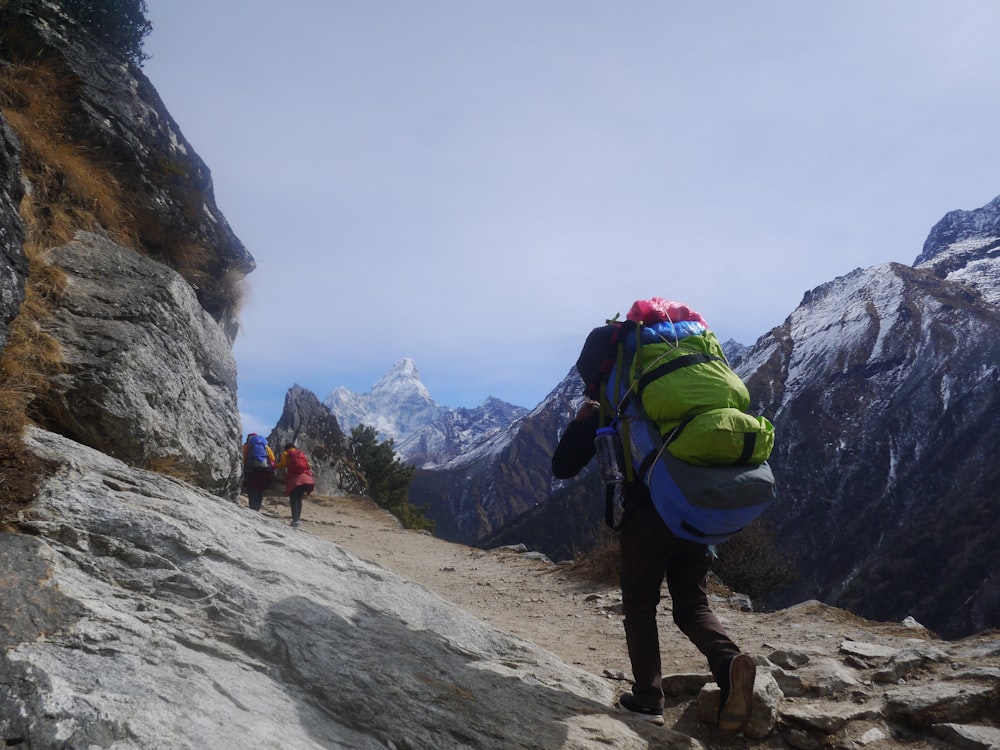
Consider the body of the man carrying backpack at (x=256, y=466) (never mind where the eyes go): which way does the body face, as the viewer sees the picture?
away from the camera

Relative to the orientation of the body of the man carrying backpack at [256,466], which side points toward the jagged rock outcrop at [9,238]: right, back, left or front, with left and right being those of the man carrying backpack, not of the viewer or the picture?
back

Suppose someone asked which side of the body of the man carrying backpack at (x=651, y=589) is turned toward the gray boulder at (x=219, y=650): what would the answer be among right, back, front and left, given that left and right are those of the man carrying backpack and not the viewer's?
left

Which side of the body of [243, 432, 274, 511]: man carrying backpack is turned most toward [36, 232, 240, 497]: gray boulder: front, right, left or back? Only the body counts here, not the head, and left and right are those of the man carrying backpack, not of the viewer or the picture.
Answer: back

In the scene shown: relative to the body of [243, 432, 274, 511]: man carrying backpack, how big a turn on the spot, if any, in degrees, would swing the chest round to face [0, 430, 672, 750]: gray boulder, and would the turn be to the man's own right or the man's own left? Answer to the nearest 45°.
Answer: approximately 180°

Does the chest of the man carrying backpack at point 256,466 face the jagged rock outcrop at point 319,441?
yes

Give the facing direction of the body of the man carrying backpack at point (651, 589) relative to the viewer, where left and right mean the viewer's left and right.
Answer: facing away from the viewer and to the left of the viewer

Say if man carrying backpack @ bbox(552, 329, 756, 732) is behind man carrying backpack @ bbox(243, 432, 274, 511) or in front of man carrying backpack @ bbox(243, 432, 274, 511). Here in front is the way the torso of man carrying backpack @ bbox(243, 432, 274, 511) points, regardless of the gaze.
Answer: behind
